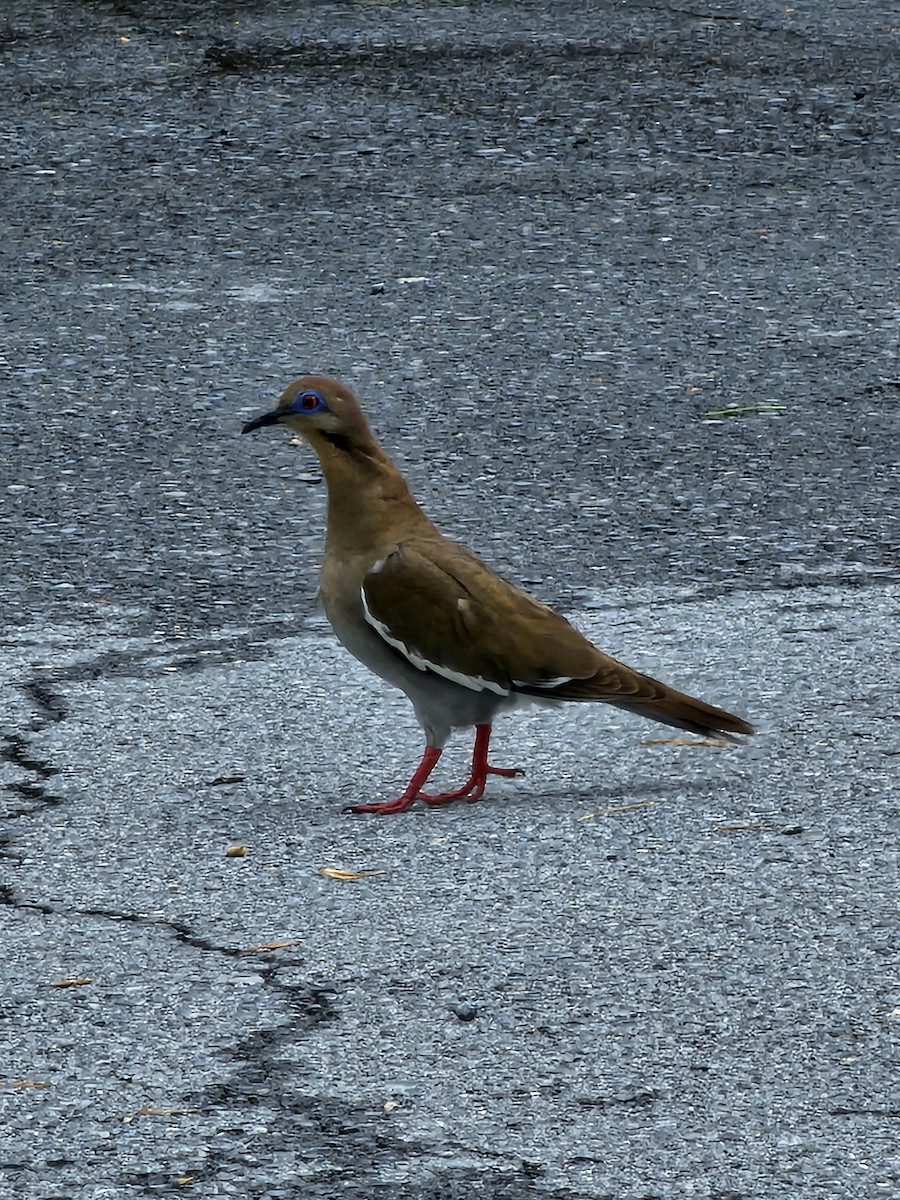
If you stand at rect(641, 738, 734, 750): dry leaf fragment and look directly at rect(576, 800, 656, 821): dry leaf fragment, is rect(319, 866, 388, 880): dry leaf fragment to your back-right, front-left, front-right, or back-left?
front-right

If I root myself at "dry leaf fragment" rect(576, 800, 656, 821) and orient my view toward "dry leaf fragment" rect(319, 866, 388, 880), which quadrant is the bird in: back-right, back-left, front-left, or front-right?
front-right

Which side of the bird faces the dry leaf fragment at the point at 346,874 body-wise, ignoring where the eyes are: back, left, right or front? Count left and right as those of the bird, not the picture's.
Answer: left

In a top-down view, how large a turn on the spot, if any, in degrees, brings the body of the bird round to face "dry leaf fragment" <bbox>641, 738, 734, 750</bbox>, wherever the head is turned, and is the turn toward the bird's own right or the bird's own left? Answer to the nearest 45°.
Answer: approximately 135° to the bird's own right

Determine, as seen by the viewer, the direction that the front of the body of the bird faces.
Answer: to the viewer's left

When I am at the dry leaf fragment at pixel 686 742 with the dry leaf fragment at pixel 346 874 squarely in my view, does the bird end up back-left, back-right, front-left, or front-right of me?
front-right

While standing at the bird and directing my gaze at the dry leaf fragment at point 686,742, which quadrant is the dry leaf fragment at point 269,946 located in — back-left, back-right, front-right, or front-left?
back-right
